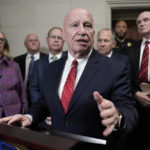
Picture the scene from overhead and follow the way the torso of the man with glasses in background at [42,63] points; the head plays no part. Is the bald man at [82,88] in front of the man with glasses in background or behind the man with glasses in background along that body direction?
in front

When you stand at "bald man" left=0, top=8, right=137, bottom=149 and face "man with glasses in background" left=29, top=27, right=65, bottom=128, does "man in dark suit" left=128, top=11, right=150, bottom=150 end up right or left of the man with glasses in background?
right

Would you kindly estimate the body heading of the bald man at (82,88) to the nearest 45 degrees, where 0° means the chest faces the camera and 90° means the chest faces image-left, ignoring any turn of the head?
approximately 45°

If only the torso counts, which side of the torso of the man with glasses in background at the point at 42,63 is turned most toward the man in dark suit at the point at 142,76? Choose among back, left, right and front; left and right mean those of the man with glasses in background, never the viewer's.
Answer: left

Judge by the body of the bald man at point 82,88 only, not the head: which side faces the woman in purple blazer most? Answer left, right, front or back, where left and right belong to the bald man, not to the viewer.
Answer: right

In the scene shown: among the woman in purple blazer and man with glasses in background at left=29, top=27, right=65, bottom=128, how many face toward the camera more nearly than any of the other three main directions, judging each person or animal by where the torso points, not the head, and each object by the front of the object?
2

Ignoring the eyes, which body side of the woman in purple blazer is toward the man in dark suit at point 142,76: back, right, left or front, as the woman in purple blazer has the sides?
left

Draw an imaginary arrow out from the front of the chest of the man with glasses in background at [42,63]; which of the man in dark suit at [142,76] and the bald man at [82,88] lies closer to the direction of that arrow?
the bald man

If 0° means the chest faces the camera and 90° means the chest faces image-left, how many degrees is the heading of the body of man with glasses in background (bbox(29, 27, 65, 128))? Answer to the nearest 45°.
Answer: approximately 0°

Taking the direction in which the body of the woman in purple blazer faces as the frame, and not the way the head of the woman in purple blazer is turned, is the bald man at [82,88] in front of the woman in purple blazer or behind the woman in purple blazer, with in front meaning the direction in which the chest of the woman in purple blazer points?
in front
